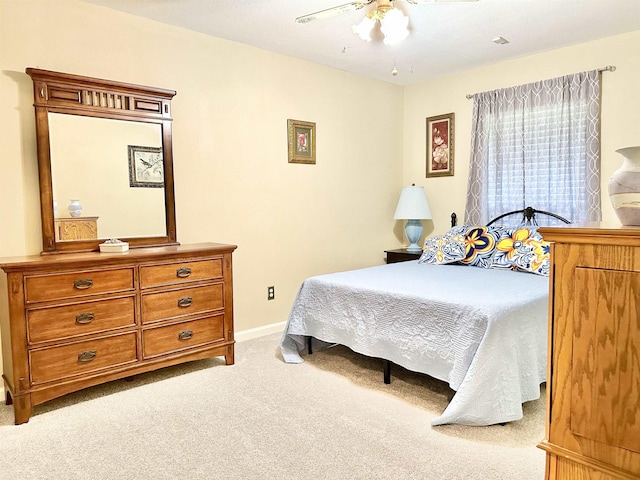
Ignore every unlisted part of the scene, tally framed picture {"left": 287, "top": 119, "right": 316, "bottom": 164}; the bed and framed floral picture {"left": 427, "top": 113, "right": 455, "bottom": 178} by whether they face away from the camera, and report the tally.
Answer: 0

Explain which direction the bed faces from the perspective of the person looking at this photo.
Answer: facing the viewer and to the left of the viewer

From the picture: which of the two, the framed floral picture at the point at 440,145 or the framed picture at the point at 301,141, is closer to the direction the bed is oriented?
the framed picture

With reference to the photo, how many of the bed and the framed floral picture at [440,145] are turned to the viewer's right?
0

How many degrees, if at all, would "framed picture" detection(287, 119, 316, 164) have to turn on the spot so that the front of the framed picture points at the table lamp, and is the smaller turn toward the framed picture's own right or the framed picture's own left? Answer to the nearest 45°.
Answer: approximately 45° to the framed picture's own left

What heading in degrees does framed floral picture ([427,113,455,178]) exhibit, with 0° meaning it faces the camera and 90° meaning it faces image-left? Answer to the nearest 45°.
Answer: approximately 45°

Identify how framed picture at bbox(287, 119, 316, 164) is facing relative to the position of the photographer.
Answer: facing the viewer and to the right of the viewer

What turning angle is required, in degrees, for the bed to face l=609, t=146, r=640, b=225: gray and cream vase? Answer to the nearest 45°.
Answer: approximately 45° to its left

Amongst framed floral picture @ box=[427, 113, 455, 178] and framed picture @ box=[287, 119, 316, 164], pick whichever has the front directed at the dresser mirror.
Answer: the framed floral picture

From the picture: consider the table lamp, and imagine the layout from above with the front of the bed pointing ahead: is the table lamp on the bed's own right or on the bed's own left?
on the bed's own right

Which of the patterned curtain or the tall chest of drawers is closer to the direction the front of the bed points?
the tall chest of drawers

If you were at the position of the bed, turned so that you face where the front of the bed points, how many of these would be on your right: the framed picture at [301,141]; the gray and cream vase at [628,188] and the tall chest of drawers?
1

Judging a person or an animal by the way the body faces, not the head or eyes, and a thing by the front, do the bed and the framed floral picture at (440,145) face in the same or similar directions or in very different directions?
same or similar directions

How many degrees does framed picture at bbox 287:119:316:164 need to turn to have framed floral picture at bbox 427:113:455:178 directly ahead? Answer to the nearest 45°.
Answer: approximately 45° to its left

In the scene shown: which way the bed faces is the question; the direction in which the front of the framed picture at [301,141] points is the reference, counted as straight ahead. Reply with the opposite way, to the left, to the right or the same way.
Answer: to the right

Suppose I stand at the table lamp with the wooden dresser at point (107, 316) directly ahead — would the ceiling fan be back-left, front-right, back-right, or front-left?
front-left
